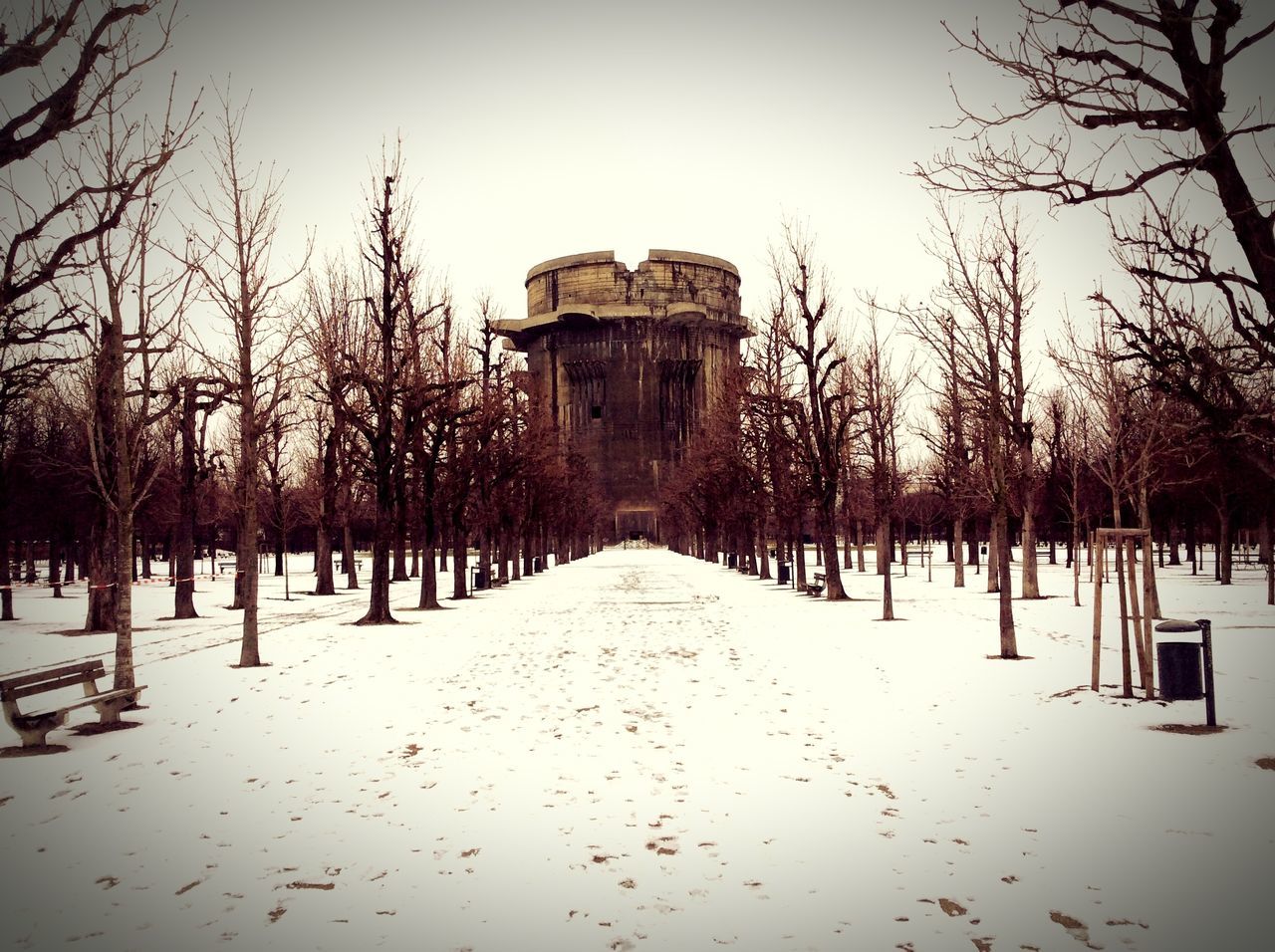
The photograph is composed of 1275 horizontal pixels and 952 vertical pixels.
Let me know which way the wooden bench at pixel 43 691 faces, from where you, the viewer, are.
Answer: facing the viewer and to the right of the viewer

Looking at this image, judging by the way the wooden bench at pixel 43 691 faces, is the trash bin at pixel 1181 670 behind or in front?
in front
